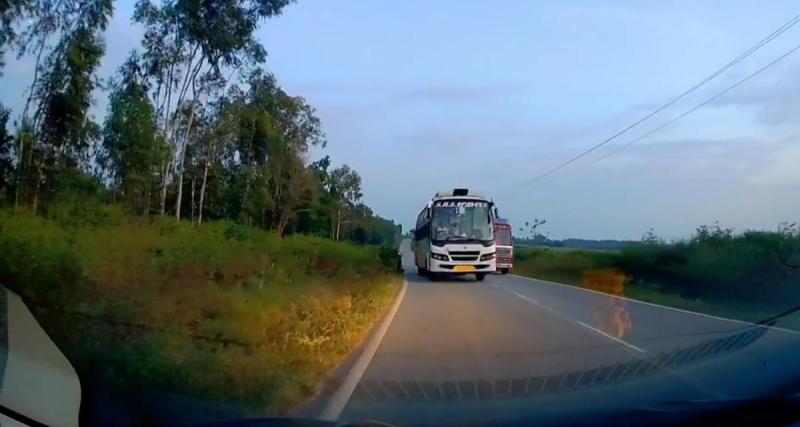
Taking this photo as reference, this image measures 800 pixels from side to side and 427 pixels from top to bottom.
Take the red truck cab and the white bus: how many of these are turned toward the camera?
2

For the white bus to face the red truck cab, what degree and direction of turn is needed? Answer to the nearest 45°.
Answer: approximately 180°

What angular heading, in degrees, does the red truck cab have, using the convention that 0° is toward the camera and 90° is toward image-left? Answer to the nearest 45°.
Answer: approximately 0°

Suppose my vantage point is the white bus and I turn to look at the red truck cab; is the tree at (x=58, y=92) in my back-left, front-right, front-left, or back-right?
back-left

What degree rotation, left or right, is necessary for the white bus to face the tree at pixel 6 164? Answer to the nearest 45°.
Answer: approximately 45° to its right
